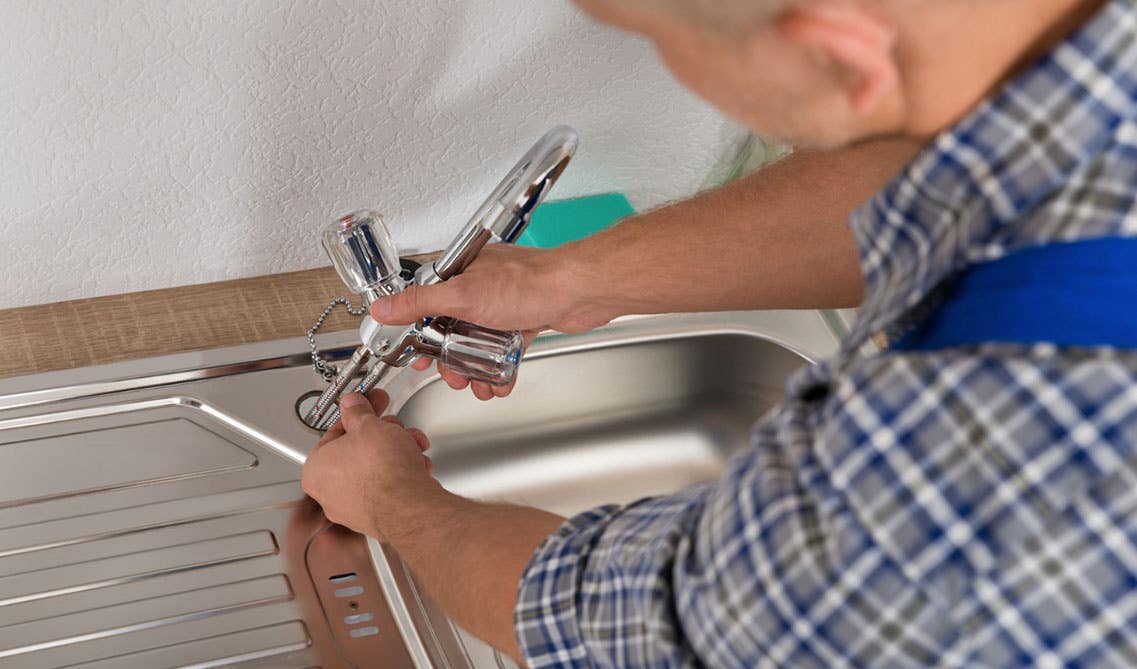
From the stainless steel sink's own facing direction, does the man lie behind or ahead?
ahead

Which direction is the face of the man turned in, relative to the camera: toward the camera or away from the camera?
away from the camera

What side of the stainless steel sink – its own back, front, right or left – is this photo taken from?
front
